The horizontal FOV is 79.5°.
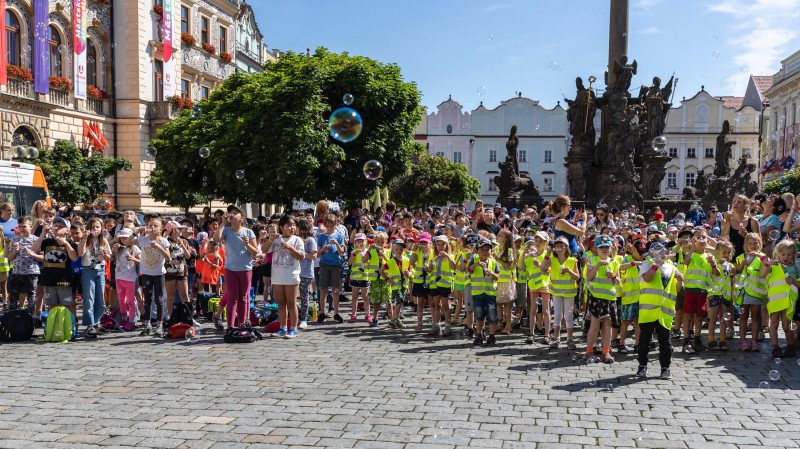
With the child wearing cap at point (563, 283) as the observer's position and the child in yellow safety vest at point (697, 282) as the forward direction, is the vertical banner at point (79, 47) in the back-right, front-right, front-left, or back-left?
back-left

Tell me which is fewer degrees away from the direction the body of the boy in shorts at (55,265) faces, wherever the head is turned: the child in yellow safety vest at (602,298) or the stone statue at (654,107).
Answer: the child in yellow safety vest

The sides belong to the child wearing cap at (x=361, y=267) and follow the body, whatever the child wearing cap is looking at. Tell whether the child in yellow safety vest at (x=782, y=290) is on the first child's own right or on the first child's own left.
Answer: on the first child's own left

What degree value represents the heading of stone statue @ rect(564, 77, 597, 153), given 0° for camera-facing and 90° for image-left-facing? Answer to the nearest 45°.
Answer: approximately 45°

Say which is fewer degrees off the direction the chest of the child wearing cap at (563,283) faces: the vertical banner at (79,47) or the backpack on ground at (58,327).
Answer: the backpack on ground

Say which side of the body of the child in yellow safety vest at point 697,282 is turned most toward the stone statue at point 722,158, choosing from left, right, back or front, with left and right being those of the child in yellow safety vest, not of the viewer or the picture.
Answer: back

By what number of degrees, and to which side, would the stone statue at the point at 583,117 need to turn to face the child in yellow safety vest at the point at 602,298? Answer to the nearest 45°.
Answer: approximately 45° to its left
